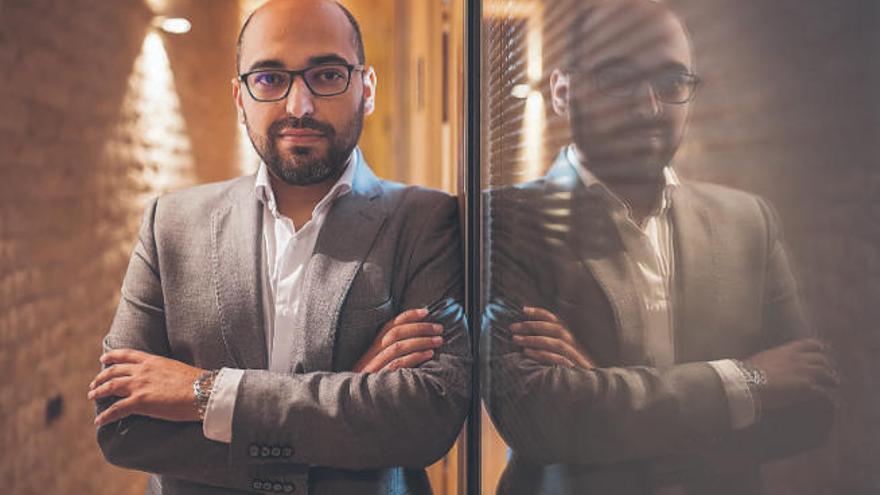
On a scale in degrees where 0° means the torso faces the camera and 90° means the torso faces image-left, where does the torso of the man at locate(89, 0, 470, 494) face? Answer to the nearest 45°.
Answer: approximately 0°
